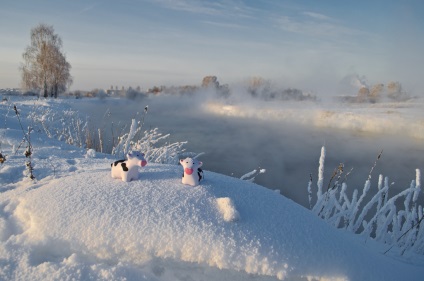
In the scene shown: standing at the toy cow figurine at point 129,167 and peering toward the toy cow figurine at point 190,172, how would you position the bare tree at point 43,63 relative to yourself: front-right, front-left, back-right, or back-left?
back-left

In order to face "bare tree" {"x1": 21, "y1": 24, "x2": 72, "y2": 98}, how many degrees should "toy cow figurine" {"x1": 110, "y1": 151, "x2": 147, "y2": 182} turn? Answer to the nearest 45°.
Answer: approximately 135° to its left

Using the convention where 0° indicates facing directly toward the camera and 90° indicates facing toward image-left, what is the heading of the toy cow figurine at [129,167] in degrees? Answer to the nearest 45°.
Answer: approximately 315°

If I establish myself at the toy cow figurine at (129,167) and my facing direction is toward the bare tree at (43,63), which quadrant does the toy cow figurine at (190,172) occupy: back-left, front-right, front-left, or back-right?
back-right
